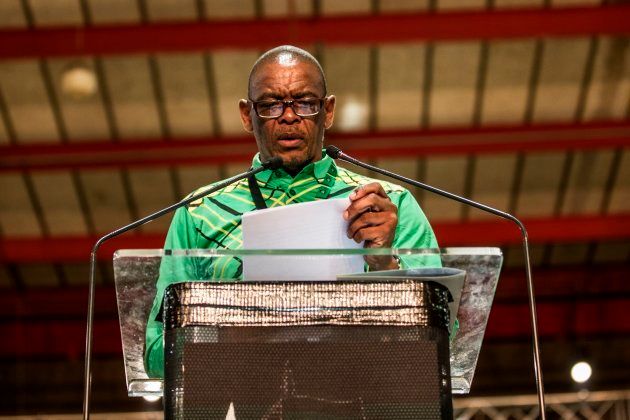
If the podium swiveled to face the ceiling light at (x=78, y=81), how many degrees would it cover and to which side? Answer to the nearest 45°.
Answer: approximately 180°

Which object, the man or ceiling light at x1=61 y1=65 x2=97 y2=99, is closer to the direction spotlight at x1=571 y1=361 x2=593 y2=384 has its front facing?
the man

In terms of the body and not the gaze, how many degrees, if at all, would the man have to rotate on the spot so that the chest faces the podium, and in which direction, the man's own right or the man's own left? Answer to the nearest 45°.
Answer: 0° — they already face it

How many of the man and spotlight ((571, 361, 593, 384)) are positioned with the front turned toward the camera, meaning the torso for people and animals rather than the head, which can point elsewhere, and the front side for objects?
2

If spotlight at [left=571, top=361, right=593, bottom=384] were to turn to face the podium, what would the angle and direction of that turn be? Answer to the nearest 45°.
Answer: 0° — it already faces it

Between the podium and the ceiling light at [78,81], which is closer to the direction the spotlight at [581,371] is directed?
the podium

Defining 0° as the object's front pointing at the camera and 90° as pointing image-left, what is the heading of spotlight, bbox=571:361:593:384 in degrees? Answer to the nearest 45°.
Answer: approximately 0°
